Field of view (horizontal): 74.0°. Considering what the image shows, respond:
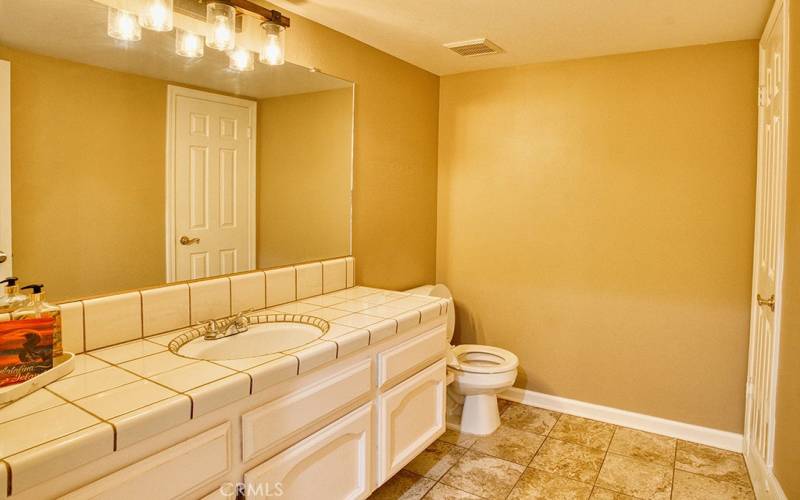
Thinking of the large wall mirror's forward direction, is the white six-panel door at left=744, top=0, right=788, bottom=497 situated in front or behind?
in front

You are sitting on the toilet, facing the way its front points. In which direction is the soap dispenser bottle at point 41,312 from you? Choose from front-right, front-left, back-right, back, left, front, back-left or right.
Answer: right

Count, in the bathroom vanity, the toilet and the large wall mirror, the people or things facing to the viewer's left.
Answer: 0

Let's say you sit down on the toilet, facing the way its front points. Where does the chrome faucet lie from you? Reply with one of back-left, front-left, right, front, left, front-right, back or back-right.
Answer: right

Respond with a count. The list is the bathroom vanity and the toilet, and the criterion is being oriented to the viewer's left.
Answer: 0

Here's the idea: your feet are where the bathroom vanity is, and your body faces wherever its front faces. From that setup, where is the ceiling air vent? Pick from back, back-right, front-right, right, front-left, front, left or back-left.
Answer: left

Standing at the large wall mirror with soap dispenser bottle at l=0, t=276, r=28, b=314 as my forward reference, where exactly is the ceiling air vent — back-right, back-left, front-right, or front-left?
back-left

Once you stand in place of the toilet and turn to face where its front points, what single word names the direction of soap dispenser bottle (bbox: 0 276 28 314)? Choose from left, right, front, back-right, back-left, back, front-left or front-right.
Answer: right

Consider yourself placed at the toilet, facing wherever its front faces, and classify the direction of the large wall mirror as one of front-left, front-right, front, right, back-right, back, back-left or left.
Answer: right

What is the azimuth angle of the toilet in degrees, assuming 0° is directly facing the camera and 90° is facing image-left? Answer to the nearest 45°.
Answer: approximately 315°

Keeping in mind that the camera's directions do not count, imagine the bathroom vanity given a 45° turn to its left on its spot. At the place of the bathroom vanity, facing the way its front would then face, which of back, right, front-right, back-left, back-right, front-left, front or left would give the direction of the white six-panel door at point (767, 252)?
front

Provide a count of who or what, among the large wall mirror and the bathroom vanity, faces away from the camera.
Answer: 0

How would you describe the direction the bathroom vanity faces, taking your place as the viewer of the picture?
facing the viewer and to the right of the viewer
